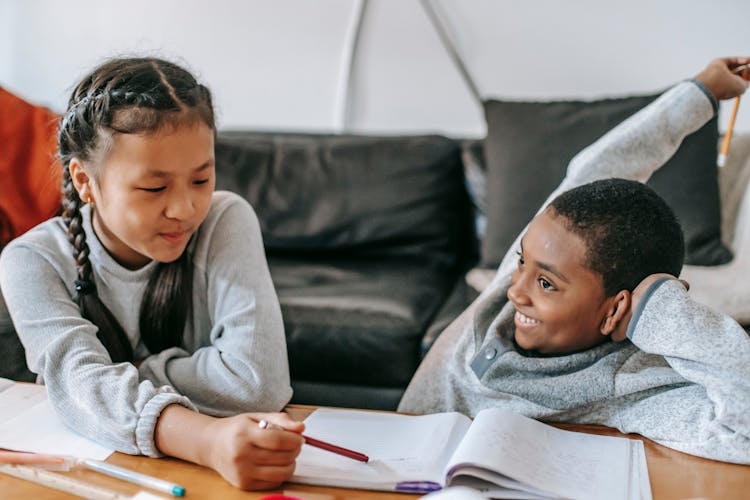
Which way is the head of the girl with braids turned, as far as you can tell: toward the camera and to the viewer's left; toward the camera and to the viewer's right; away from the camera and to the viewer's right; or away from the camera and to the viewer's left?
toward the camera and to the viewer's right

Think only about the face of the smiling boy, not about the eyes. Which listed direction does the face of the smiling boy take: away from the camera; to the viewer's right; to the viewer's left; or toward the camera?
to the viewer's left

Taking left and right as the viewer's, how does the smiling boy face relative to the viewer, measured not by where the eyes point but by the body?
facing the viewer and to the left of the viewer

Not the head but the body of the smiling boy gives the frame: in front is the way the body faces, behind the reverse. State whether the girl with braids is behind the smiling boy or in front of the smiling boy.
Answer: in front

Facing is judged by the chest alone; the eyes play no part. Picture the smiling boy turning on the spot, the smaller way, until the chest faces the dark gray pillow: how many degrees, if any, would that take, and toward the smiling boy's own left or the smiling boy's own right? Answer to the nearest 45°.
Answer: approximately 135° to the smiling boy's own right

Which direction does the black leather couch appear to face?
toward the camera

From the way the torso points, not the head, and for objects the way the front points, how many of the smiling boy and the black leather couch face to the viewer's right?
0

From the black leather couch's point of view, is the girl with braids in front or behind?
in front

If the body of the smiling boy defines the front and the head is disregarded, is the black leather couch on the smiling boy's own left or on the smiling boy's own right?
on the smiling boy's own right

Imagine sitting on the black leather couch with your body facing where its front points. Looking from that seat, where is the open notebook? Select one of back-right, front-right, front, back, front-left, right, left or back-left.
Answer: front

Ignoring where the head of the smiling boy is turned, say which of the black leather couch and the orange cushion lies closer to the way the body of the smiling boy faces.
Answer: the orange cushion
